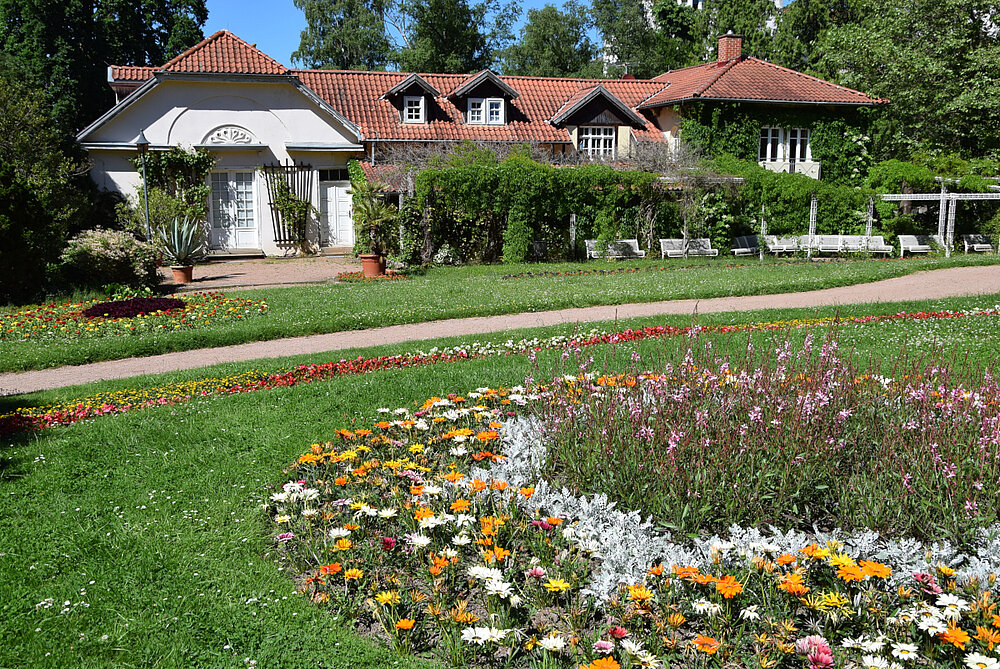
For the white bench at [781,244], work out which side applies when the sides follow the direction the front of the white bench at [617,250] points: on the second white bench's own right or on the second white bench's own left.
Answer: on the second white bench's own left

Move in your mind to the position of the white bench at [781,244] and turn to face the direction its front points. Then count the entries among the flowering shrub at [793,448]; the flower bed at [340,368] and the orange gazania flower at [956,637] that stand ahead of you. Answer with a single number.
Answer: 3

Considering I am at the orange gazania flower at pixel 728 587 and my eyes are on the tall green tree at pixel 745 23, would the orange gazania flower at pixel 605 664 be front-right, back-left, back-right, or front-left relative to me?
back-left

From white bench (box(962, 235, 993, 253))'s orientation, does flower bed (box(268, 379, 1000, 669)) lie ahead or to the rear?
ahead

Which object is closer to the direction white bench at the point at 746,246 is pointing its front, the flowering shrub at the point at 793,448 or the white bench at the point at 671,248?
the flowering shrub

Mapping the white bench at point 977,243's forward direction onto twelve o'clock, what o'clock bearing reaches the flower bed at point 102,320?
The flower bed is roughly at 1 o'clock from the white bench.

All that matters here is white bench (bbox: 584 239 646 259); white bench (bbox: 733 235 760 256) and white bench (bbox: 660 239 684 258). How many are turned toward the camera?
3

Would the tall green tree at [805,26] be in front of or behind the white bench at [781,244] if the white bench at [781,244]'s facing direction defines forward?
behind

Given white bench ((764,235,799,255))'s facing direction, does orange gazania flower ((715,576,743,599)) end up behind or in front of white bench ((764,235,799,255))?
in front

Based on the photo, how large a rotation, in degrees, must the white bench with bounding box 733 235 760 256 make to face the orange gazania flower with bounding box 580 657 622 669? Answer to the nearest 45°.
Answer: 0° — it already faces it

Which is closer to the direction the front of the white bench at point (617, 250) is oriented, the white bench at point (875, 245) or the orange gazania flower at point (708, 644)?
the orange gazania flower

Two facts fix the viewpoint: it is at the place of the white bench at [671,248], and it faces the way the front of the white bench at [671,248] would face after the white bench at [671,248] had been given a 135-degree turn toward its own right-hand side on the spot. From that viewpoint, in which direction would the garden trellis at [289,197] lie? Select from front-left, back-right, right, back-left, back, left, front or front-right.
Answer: front-left

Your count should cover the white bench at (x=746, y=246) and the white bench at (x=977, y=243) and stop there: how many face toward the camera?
2

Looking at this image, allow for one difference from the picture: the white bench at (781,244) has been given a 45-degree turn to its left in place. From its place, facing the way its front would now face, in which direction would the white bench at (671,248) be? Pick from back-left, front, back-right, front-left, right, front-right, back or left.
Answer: right
